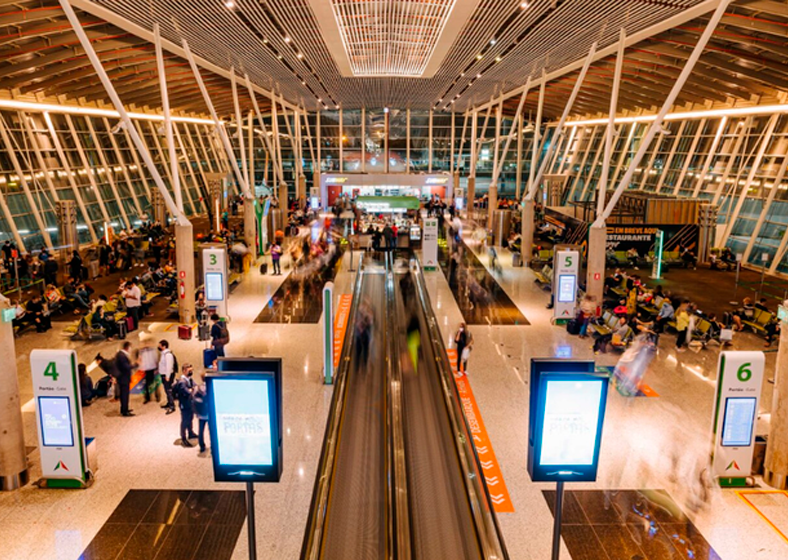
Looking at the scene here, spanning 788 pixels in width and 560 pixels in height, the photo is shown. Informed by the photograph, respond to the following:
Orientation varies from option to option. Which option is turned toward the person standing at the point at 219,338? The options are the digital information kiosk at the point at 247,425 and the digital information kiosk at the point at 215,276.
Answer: the digital information kiosk at the point at 215,276

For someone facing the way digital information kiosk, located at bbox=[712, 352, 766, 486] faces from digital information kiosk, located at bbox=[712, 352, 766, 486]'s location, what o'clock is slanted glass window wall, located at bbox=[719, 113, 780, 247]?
The slanted glass window wall is roughly at 6 o'clock from the digital information kiosk.

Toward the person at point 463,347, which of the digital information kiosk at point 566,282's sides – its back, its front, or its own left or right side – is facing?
front

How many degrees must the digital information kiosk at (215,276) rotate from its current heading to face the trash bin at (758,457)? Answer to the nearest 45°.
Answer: approximately 45° to its left

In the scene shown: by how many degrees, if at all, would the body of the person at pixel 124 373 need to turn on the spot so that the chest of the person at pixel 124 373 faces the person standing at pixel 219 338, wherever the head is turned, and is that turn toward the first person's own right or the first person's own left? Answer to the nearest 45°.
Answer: approximately 45° to the first person's own left

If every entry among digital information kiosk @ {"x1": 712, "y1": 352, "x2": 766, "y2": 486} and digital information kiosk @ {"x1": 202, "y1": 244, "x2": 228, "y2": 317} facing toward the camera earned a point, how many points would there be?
2

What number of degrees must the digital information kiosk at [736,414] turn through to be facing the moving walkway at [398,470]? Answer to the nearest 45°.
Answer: approximately 45° to its right

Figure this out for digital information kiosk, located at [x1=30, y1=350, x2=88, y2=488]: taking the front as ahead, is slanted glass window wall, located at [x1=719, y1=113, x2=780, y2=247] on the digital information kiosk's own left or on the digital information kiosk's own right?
on the digital information kiosk's own left

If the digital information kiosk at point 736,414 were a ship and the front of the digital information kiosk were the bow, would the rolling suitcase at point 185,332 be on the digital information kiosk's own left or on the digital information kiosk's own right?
on the digital information kiosk's own right

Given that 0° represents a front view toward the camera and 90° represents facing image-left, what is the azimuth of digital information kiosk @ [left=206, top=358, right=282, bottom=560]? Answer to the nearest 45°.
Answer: approximately 0°

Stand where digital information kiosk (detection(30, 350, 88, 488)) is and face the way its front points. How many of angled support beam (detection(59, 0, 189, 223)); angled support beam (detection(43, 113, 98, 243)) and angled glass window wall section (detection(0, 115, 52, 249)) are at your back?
3

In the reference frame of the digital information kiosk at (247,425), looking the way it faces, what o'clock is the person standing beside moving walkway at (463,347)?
The person standing beside moving walkway is roughly at 7 o'clock from the digital information kiosk.

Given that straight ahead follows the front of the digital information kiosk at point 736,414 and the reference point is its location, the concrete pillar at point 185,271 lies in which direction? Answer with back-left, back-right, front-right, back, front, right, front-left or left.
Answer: right
